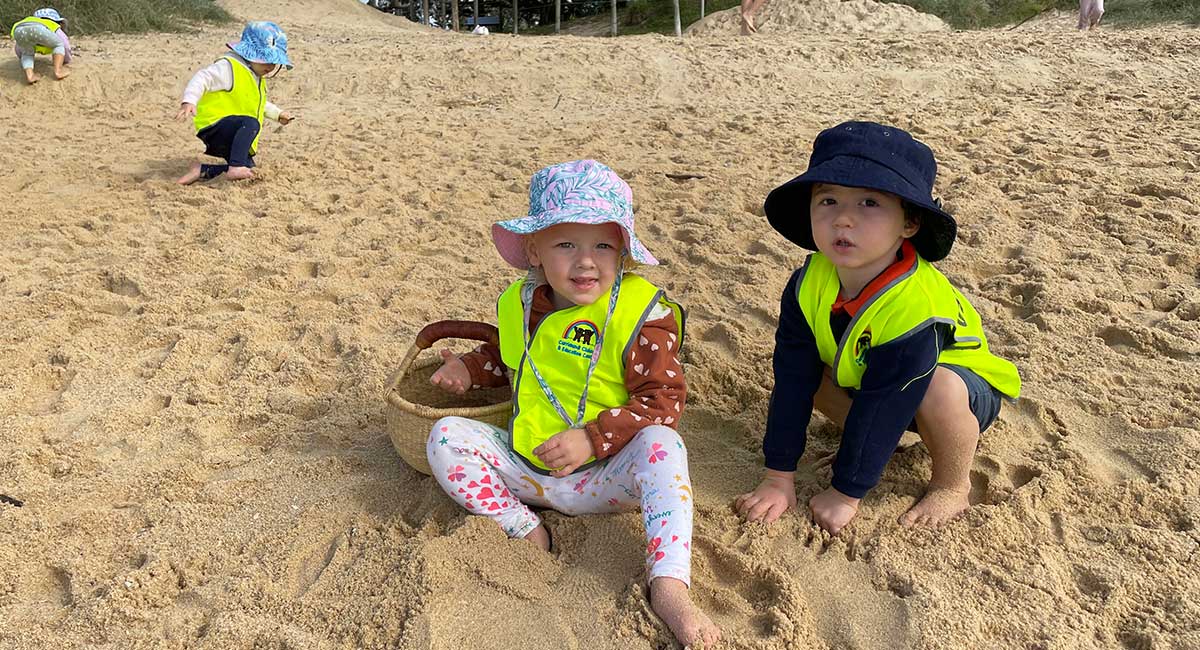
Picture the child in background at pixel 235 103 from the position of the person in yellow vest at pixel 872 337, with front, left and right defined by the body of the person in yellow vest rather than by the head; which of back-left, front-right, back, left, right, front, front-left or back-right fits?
right

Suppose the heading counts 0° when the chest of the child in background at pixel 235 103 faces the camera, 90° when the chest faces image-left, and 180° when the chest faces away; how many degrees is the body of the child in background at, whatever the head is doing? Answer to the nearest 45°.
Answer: approximately 315°

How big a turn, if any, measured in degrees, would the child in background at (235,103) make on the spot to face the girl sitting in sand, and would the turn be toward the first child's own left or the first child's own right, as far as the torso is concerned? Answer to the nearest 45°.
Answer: approximately 45° to the first child's own right

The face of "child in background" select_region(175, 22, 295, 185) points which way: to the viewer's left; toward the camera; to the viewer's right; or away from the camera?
to the viewer's right

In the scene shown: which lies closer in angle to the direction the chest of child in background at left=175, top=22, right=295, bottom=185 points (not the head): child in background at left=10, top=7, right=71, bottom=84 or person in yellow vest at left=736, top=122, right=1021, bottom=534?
the person in yellow vest

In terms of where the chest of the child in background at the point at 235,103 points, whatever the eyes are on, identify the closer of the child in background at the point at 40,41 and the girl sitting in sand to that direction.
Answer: the girl sitting in sand

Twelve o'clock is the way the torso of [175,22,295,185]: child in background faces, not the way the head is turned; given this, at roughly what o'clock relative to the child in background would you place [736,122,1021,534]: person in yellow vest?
The person in yellow vest is roughly at 1 o'clock from the child in background.

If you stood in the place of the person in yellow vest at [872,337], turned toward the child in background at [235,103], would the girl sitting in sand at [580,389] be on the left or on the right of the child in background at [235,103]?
left

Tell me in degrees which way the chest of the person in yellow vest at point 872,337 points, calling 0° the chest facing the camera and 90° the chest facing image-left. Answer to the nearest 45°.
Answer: approximately 45°

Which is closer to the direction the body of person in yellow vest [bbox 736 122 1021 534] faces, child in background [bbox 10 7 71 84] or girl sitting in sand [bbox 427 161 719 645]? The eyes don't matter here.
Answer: the girl sitting in sand
